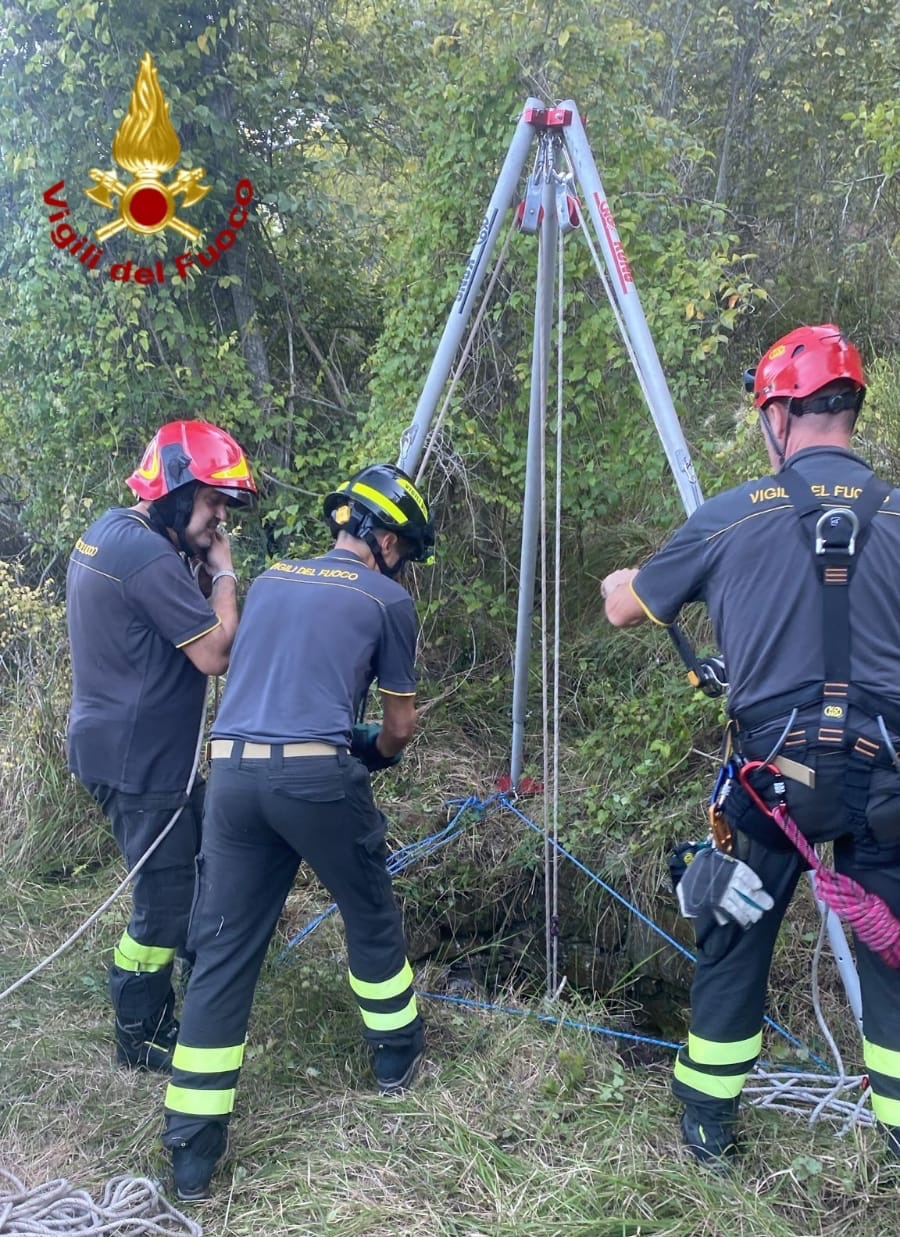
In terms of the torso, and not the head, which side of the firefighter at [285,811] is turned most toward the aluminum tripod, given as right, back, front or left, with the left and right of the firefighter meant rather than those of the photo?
front

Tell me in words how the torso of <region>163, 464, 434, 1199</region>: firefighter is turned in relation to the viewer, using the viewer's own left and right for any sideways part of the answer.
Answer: facing away from the viewer and to the right of the viewer

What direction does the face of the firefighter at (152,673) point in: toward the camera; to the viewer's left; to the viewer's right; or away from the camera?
to the viewer's right

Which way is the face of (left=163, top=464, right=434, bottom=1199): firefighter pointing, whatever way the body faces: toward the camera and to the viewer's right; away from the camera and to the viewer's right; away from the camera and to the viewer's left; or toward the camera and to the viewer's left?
away from the camera and to the viewer's right

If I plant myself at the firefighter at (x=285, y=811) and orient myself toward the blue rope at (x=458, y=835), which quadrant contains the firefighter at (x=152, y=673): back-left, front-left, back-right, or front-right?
front-left

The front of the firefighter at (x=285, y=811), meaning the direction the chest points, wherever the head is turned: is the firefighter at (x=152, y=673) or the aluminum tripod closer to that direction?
the aluminum tripod

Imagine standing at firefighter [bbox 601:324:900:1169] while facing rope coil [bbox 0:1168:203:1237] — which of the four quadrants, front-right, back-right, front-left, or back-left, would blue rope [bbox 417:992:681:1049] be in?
front-right

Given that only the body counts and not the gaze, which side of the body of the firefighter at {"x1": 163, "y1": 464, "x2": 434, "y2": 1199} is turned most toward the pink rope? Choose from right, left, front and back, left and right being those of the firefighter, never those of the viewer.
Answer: right

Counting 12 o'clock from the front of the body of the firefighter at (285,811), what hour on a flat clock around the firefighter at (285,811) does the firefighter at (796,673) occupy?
the firefighter at (796,673) is roughly at 2 o'clock from the firefighter at (285,811).

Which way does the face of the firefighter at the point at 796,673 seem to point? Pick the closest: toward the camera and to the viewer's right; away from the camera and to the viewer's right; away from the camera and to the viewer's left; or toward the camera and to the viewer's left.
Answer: away from the camera and to the viewer's left

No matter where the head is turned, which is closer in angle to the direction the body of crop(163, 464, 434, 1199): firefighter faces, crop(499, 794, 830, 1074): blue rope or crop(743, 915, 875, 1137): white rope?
the blue rope

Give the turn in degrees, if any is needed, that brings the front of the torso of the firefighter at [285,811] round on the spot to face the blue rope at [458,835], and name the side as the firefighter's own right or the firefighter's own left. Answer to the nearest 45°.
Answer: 0° — they already face it

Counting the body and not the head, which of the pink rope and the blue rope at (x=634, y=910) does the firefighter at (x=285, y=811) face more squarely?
the blue rope
